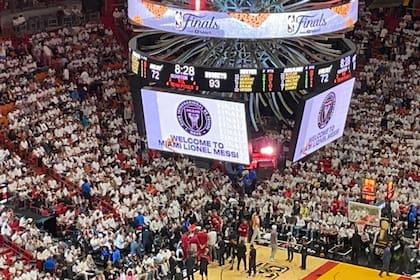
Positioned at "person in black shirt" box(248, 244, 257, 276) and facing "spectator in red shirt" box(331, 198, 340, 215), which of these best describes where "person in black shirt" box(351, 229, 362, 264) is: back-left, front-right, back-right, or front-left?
front-right

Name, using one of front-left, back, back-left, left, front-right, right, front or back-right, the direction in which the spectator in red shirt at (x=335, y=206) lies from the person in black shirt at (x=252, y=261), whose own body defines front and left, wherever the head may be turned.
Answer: front-right

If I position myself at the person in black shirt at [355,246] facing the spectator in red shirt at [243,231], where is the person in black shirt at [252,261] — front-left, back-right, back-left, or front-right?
front-left

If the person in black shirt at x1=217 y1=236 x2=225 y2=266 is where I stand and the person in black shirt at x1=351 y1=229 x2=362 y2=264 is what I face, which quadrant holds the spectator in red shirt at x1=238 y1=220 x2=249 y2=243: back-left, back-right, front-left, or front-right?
front-left

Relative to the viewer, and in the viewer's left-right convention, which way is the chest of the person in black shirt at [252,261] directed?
facing away from the viewer
